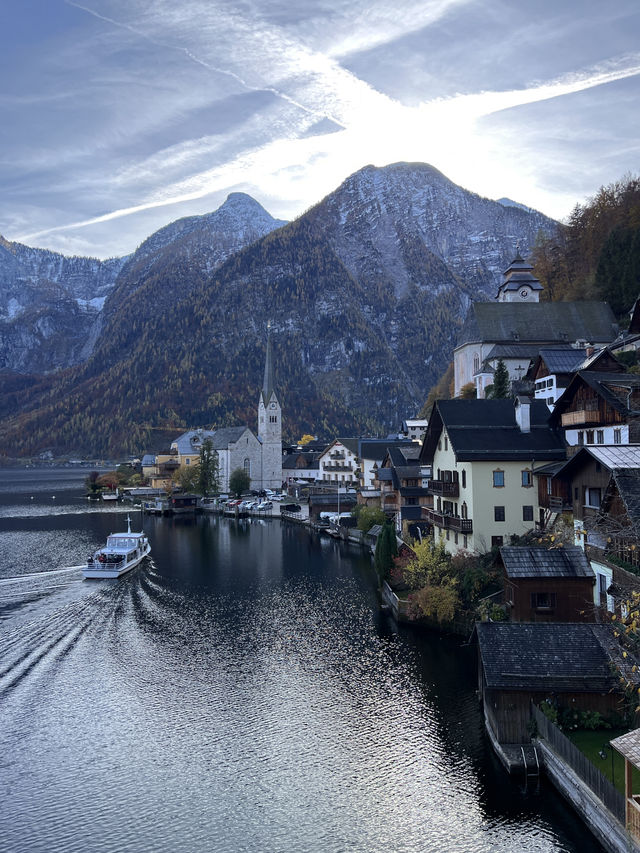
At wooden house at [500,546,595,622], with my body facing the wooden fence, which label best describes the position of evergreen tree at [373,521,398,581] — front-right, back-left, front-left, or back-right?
back-right

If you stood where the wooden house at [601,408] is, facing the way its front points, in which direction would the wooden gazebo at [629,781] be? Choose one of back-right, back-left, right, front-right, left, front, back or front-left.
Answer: front-left

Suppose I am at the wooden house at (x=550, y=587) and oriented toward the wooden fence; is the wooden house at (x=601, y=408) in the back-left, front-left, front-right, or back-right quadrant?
back-left

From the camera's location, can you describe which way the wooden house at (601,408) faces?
facing the viewer and to the left of the viewer

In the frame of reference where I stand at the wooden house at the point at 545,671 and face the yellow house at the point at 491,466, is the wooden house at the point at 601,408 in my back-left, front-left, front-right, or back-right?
front-right

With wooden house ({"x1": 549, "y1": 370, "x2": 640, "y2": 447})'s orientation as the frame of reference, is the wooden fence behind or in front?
in front

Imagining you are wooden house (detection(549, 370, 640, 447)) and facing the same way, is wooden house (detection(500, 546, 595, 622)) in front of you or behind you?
in front

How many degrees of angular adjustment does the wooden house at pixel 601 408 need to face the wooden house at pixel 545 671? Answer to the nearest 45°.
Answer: approximately 45° to its left
